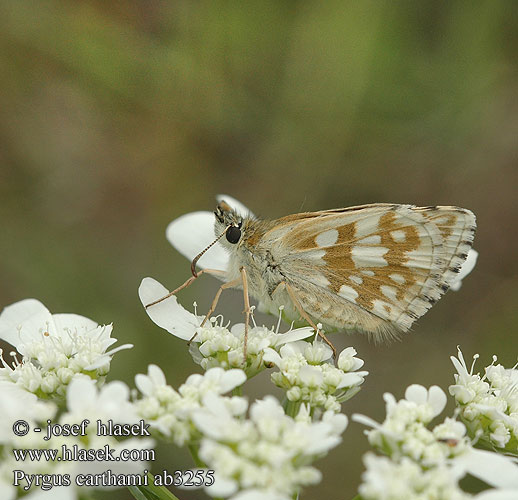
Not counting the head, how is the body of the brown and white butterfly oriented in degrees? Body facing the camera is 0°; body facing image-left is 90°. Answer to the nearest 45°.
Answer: approximately 90°

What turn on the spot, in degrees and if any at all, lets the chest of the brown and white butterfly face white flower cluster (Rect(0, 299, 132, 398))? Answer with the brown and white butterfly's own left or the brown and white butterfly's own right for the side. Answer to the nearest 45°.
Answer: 0° — it already faces it

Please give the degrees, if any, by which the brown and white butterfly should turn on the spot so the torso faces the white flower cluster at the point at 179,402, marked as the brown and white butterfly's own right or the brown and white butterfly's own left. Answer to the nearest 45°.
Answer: approximately 45° to the brown and white butterfly's own left
